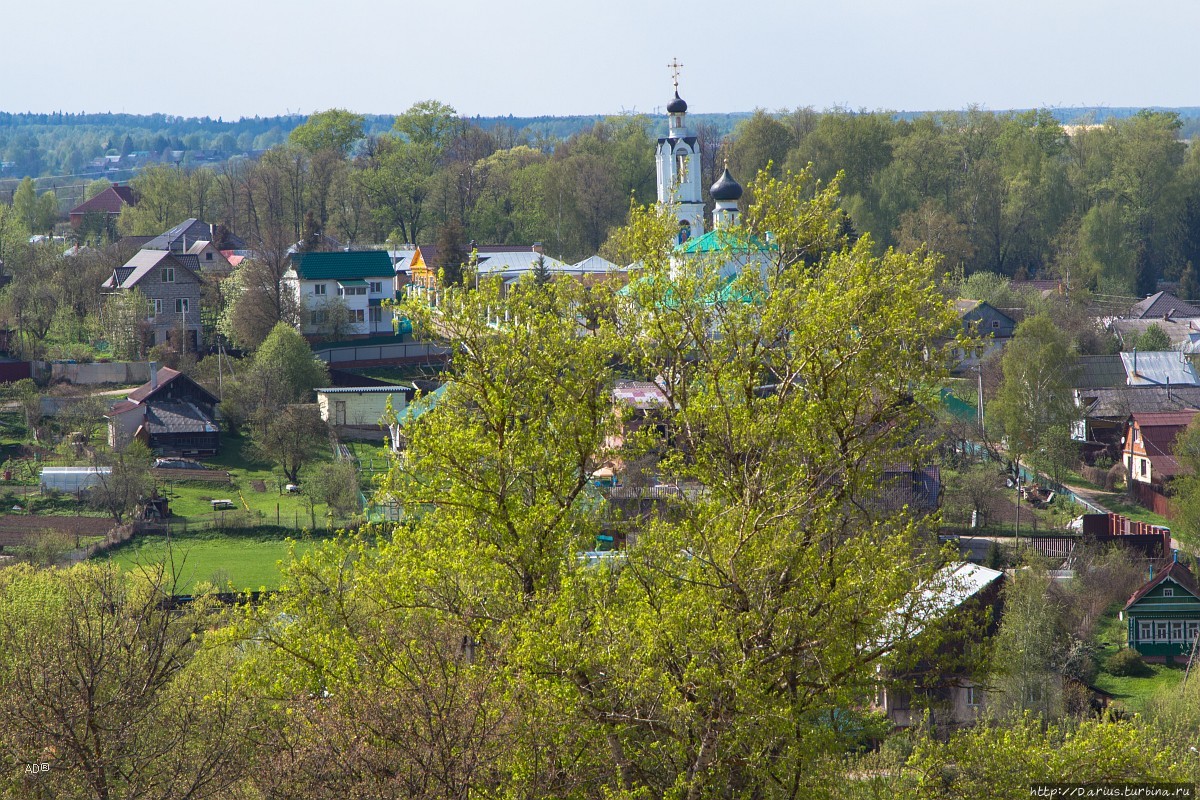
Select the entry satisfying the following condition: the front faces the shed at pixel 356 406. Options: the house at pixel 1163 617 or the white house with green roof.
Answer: the white house with green roof

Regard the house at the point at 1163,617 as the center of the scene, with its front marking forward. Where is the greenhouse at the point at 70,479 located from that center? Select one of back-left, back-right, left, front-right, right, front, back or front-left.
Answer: right

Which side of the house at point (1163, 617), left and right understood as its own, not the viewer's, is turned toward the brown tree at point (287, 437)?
right

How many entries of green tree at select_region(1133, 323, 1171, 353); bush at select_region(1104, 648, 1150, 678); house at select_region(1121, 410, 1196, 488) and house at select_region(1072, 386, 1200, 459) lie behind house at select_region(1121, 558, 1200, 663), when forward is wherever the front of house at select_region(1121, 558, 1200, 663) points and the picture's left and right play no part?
3

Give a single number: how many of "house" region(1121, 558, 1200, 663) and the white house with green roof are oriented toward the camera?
2

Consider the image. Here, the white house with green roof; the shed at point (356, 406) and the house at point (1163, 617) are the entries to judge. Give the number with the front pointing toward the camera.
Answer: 3

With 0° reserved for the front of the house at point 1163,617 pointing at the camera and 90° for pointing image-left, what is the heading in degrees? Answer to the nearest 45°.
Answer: approximately 0°

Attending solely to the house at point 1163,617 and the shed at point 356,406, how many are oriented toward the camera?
2

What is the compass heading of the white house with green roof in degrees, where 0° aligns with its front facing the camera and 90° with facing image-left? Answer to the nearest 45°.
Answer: approximately 0°

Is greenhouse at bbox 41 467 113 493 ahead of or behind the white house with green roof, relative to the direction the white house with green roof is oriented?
ahead

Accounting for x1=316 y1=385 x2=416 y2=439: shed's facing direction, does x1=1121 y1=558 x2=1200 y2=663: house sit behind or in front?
in front

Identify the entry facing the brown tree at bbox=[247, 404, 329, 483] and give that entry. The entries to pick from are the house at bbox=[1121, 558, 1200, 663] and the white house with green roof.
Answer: the white house with green roof
